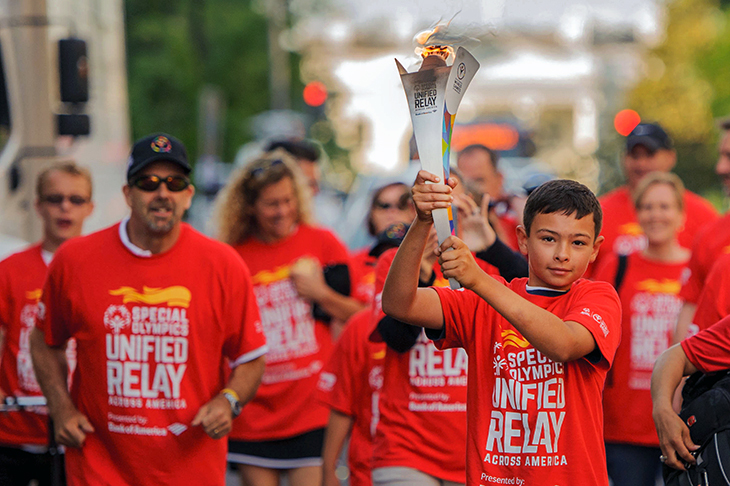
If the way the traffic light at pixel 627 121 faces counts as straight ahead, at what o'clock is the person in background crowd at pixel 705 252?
The person in background crowd is roughly at 12 o'clock from the traffic light.

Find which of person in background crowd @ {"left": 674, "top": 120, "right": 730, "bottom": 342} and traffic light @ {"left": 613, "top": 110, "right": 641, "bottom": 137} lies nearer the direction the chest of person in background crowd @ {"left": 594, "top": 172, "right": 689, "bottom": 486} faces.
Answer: the person in background crowd

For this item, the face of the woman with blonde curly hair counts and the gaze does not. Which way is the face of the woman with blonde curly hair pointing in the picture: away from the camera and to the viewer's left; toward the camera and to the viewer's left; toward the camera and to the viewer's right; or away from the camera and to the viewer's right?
toward the camera and to the viewer's right

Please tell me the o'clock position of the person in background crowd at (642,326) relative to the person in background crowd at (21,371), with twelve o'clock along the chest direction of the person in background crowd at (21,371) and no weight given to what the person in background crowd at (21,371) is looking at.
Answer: the person in background crowd at (642,326) is roughly at 9 o'clock from the person in background crowd at (21,371).

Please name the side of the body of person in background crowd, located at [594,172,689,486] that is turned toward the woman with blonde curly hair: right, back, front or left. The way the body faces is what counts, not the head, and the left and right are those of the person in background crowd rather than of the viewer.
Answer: right

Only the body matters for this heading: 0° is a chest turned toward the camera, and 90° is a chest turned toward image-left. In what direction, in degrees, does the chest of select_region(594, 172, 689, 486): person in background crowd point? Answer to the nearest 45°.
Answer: approximately 0°

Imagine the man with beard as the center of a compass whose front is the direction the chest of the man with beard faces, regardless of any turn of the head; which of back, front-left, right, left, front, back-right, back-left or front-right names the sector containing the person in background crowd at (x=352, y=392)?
back-left
